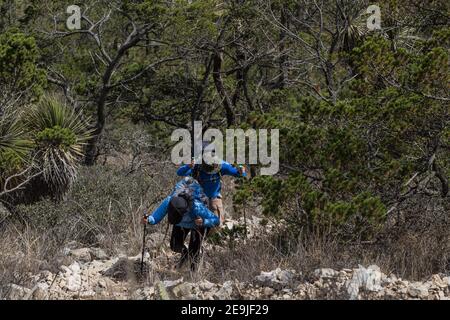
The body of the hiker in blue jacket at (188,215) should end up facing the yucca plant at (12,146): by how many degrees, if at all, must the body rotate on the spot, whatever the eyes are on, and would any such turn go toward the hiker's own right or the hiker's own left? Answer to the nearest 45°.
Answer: approximately 135° to the hiker's own right

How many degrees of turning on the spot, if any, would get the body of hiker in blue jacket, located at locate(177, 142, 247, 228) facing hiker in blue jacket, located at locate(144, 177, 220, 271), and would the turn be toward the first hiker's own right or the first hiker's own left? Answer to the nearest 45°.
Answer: approximately 45° to the first hiker's own right

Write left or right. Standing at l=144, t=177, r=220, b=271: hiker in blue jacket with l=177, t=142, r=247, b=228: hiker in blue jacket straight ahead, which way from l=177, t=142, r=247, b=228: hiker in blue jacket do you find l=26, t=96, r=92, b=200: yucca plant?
left

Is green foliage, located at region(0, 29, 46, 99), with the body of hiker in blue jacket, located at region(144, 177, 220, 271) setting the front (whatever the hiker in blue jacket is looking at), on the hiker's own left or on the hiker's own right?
on the hiker's own right

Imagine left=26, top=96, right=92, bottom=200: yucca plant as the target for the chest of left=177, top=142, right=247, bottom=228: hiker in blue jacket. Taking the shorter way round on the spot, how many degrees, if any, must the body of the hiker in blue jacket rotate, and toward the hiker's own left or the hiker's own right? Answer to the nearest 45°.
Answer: approximately 135° to the hiker's own right

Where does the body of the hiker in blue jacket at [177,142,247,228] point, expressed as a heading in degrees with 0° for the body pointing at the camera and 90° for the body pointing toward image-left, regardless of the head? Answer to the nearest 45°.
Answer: approximately 0°

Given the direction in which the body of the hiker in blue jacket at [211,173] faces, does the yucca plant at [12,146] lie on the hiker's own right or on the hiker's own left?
on the hiker's own right

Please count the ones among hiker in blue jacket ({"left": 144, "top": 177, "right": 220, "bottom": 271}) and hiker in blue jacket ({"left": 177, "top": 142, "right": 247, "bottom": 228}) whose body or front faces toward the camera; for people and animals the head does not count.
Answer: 2
